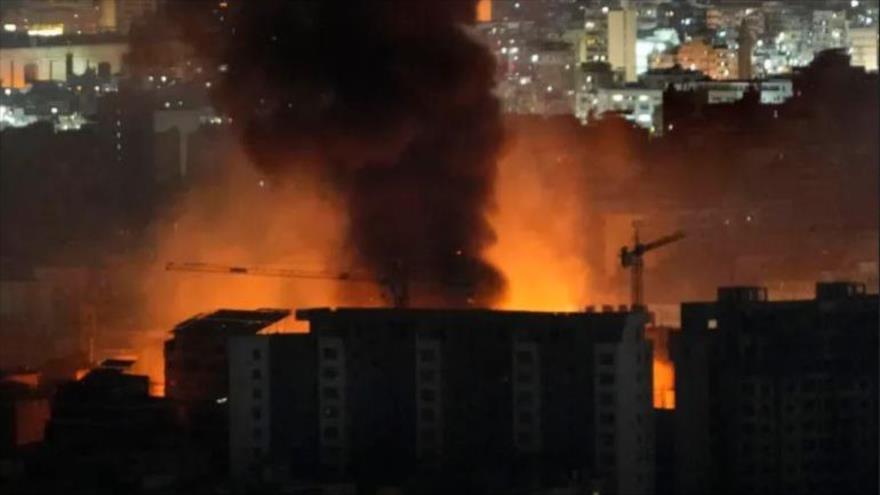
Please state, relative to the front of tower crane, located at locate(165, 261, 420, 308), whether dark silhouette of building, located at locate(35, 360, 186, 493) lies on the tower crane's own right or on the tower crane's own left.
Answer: on the tower crane's own left

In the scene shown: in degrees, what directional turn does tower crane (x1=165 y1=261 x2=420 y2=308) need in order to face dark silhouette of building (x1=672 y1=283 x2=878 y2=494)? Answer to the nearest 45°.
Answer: approximately 135° to its left

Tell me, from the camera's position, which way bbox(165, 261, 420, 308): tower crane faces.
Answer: facing to the left of the viewer

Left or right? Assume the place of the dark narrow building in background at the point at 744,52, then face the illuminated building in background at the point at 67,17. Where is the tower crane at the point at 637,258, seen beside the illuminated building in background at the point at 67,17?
left
